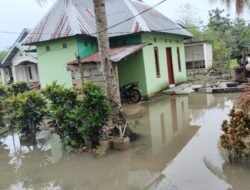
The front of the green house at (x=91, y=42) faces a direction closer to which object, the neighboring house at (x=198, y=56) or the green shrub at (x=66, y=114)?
the green shrub

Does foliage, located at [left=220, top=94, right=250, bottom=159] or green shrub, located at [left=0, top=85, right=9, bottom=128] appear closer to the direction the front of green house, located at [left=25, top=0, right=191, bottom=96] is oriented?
the foliage

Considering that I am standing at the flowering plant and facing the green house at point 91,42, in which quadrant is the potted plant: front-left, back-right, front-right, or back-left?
back-right

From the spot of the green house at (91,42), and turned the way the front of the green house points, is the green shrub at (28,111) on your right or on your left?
on your right

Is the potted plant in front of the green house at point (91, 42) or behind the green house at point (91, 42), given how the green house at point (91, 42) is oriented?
in front

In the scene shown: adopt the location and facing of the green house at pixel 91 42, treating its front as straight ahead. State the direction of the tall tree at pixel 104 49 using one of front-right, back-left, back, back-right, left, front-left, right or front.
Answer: front-right

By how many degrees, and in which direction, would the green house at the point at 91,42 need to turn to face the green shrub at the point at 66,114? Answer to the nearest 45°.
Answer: approximately 45° to its right

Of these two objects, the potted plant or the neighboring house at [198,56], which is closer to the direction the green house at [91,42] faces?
the potted plant

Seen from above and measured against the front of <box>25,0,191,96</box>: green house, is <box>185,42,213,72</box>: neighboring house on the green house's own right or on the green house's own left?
on the green house's own left
